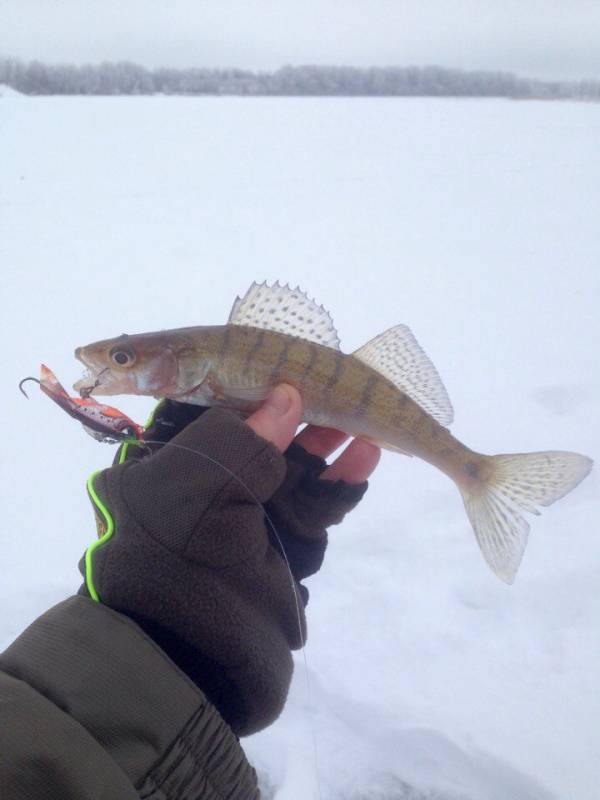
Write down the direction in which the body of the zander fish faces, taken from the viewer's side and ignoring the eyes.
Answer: to the viewer's left
